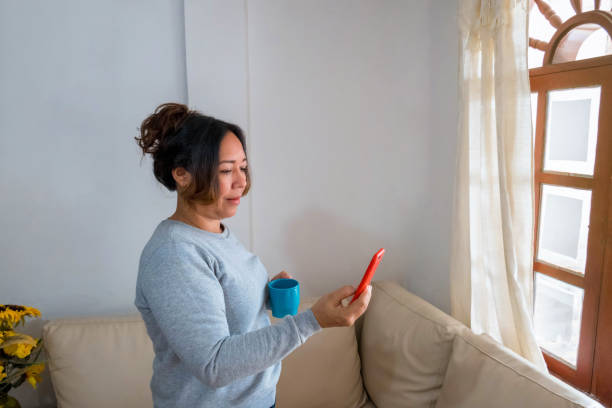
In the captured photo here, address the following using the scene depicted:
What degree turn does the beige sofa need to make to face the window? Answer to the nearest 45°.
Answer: approximately 135° to its left

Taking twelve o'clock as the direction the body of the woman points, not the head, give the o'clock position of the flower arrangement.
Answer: The flower arrangement is roughly at 7 o'clock from the woman.

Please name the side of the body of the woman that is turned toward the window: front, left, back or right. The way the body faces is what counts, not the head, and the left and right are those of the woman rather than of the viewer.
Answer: front

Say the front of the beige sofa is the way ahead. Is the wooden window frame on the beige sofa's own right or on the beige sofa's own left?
on the beige sofa's own left

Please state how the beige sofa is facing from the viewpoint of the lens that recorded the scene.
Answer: facing the viewer and to the left of the viewer

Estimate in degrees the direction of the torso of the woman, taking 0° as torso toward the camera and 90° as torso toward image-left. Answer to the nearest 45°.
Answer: approximately 270°

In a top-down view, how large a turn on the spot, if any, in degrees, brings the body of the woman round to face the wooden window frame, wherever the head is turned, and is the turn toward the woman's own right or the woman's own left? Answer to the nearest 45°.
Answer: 0° — they already face it
